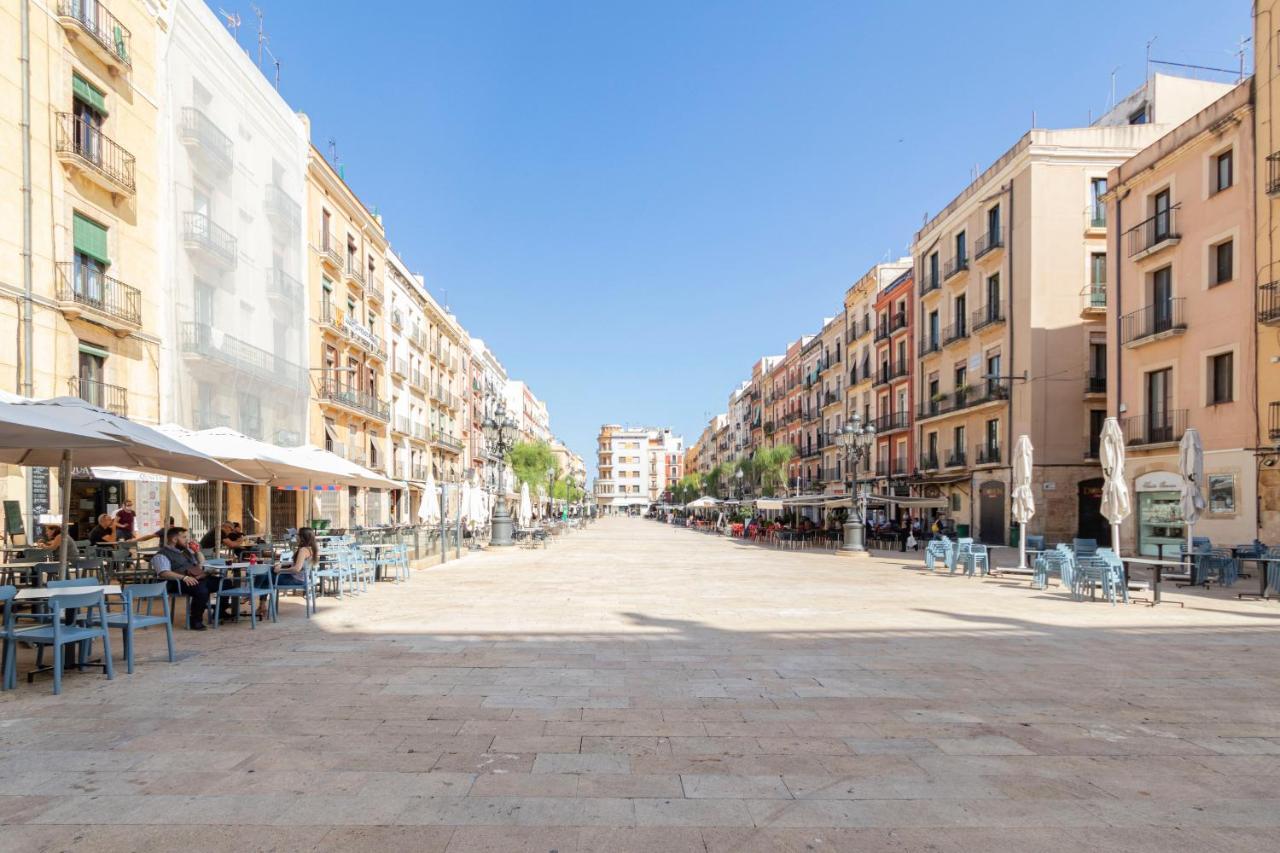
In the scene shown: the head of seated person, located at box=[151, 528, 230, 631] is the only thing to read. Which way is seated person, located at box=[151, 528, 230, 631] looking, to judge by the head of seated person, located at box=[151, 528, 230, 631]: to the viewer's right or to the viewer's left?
to the viewer's right

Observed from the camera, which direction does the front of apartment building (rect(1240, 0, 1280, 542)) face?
facing the viewer and to the left of the viewer

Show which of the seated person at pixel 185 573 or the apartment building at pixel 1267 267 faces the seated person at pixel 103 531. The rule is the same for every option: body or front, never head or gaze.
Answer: the apartment building

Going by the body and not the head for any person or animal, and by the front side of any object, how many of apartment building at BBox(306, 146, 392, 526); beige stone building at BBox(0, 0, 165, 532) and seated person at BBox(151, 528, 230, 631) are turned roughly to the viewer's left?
0

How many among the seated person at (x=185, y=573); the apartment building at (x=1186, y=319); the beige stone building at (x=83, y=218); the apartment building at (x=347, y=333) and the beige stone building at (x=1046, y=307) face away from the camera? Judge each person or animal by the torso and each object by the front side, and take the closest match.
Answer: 0

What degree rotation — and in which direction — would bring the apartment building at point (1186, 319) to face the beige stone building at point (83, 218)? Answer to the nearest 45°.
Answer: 0° — it already faces it

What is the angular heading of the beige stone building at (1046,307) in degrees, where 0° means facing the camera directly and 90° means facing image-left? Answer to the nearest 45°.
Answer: approximately 45°

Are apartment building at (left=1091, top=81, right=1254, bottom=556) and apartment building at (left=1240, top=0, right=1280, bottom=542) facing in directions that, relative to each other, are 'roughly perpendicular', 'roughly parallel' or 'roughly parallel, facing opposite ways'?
roughly parallel

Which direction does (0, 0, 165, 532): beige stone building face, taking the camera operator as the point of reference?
facing the viewer and to the right of the viewer

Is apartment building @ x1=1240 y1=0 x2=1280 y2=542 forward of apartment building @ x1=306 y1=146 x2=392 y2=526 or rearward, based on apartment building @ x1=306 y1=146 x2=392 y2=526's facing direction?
forward
